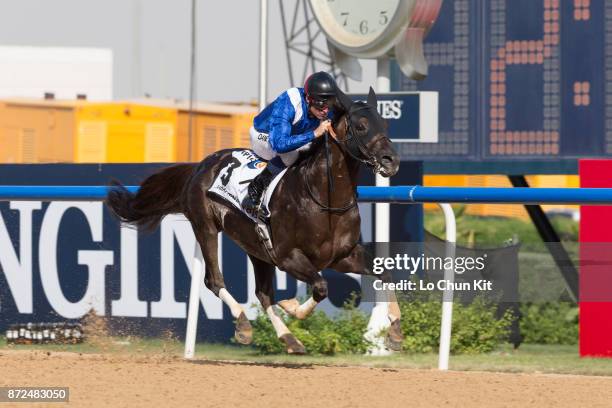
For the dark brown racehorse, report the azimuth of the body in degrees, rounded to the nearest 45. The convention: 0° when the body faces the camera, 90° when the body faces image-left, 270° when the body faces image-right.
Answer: approximately 315°

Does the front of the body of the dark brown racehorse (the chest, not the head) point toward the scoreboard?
no

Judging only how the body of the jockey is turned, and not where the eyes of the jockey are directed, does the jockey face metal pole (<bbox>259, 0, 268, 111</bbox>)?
no

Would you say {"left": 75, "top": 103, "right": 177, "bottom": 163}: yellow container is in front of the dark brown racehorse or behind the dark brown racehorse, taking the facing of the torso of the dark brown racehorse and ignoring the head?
behind

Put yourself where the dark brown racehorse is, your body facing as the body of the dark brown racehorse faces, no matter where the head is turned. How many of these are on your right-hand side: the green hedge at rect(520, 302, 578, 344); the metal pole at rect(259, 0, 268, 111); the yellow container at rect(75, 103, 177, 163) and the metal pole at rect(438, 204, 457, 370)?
0

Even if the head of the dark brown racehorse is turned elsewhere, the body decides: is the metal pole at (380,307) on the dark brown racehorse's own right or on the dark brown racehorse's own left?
on the dark brown racehorse's own left

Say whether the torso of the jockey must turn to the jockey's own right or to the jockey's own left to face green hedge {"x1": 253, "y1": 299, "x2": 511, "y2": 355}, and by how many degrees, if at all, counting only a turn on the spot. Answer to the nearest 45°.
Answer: approximately 90° to the jockey's own left

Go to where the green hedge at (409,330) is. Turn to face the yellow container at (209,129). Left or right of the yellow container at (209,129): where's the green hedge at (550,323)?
right

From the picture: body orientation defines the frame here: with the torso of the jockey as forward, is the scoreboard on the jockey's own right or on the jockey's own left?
on the jockey's own left

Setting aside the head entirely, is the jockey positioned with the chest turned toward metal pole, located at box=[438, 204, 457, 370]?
no

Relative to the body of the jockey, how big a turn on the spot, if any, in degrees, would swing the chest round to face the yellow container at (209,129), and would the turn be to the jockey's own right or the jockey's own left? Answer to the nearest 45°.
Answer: approximately 135° to the jockey's own left

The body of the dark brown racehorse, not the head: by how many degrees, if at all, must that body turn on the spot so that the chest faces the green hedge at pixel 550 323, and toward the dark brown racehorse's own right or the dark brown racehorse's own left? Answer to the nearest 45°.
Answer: approximately 90° to the dark brown racehorse's own left

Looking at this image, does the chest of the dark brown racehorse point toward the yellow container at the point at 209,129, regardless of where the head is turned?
no

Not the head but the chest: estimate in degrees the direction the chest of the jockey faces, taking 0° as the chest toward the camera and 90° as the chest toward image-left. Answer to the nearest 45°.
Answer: approximately 315°
